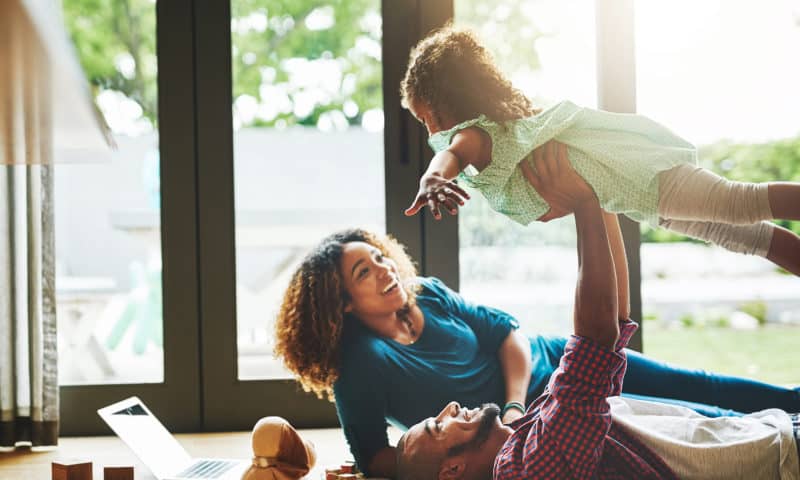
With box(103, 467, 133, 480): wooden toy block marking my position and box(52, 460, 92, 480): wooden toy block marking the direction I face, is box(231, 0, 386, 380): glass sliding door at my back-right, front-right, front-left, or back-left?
back-right

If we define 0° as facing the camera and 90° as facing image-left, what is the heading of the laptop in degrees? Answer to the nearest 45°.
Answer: approximately 270°

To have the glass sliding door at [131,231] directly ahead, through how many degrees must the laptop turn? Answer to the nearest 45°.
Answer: approximately 90° to its left

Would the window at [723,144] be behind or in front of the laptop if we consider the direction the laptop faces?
in front

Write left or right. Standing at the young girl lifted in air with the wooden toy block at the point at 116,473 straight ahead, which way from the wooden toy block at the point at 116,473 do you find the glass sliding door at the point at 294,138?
right
